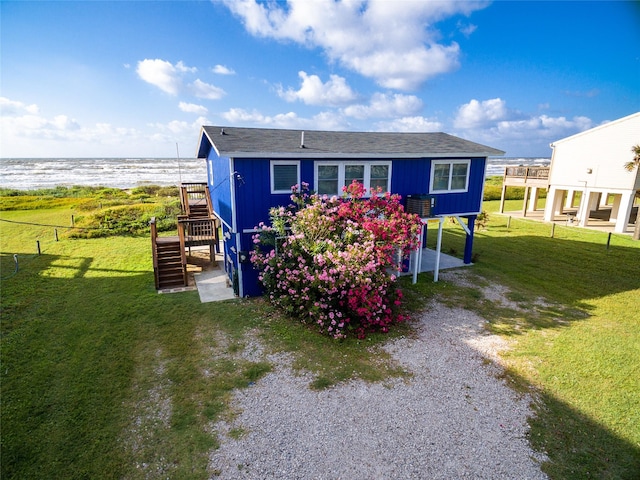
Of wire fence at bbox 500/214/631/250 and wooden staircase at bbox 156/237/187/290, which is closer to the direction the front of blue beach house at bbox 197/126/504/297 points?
the wooden staircase

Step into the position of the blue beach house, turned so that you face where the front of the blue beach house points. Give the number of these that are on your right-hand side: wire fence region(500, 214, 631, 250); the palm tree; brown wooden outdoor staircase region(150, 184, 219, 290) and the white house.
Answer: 1

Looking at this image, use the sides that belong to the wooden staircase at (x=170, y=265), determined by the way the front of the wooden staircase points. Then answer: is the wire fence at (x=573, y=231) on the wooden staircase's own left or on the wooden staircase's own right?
on the wooden staircase's own left

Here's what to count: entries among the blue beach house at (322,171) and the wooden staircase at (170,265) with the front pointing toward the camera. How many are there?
2

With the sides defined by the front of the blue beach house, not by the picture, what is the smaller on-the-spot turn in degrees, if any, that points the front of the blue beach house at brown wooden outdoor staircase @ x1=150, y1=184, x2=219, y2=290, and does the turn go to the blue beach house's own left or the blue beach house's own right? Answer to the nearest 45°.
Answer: approximately 90° to the blue beach house's own right

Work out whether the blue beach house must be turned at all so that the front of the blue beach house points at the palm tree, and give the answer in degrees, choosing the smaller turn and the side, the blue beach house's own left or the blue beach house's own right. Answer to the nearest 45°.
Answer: approximately 135° to the blue beach house's own left

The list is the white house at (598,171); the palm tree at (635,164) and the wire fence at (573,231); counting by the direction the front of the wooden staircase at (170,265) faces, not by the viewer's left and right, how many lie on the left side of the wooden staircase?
3

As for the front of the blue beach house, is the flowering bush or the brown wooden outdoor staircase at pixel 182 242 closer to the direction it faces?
the flowering bush

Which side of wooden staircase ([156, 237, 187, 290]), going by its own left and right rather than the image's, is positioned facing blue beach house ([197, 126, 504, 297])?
left

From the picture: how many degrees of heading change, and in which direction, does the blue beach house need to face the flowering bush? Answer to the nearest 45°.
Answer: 0° — it already faces it

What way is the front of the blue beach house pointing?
toward the camera

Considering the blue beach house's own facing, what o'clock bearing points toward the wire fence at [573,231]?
The wire fence is roughly at 8 o'clock from the blue beach house.

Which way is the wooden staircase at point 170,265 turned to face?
toward the camera

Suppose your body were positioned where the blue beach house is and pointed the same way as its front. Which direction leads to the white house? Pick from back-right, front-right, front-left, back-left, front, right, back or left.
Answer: back-left
